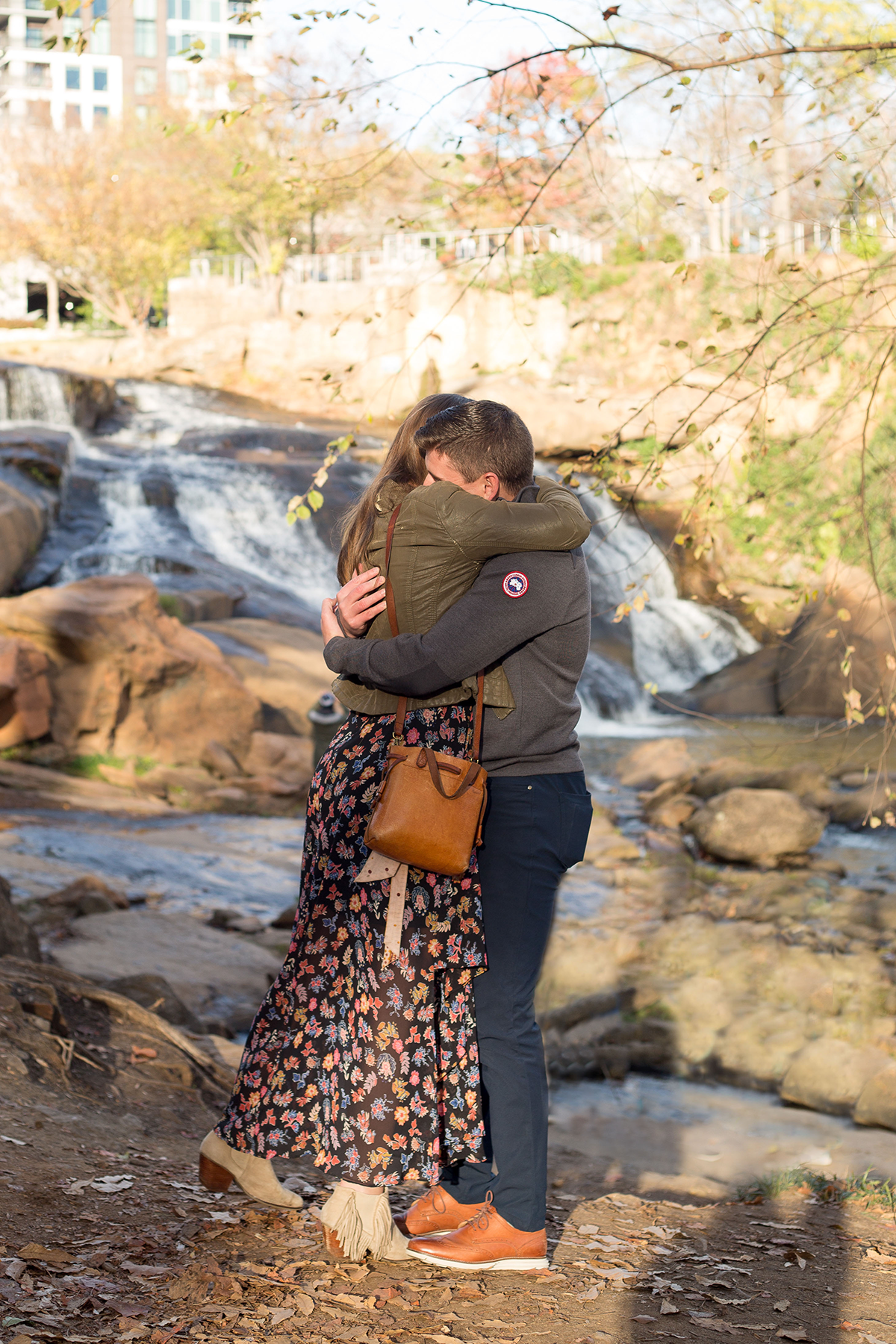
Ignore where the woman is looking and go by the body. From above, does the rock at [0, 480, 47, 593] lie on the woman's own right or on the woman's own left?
on the woman's own left

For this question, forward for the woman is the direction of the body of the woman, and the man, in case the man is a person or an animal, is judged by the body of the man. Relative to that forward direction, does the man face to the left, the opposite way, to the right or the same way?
the opposite way

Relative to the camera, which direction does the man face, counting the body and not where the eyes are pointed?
to the viewer's left

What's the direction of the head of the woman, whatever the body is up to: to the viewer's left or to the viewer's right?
to the viewer's right

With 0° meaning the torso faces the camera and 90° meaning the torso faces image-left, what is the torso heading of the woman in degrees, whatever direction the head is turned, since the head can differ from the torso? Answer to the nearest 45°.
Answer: approximately 270°

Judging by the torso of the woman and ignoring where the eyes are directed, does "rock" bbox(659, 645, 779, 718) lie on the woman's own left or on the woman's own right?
on the woman's own left
